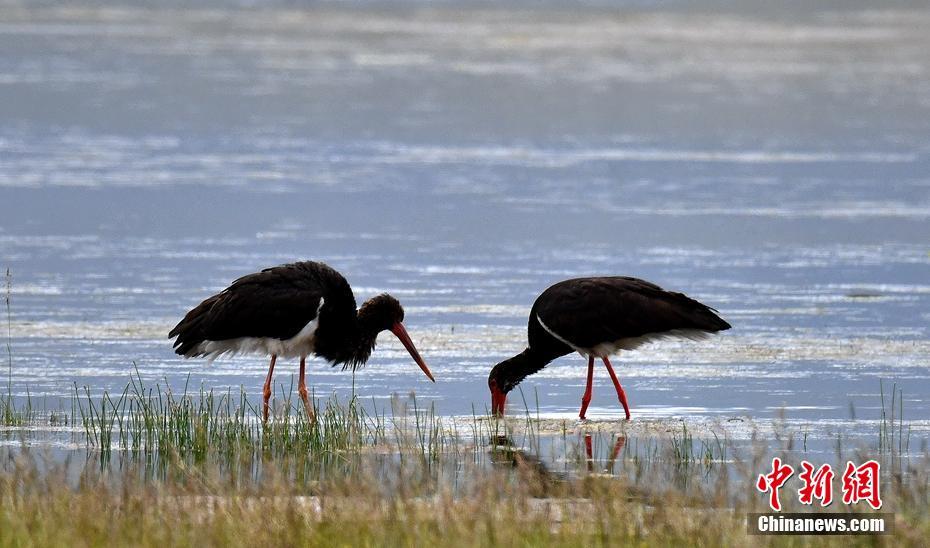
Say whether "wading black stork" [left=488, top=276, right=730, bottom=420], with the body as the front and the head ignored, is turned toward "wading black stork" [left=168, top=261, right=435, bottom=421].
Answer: yes

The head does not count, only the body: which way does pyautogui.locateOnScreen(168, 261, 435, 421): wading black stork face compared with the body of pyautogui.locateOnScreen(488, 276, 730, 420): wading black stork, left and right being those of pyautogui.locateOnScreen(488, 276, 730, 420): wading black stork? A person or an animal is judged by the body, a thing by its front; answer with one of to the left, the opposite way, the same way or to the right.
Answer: the opposite way

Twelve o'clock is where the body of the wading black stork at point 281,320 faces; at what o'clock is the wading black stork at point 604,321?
the wading black stork at point 604,321 is roughly at 12 o'clock from the wading black stork at point 281,320.

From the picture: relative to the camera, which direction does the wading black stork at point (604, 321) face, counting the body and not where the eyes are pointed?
to the viewer's left

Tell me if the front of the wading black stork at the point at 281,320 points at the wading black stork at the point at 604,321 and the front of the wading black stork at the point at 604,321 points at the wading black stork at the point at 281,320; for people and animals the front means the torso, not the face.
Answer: yes

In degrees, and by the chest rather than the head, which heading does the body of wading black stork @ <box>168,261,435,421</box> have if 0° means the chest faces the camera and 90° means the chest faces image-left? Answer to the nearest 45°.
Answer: approximately 270°

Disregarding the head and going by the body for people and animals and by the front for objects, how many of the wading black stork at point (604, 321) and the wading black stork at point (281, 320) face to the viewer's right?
1
